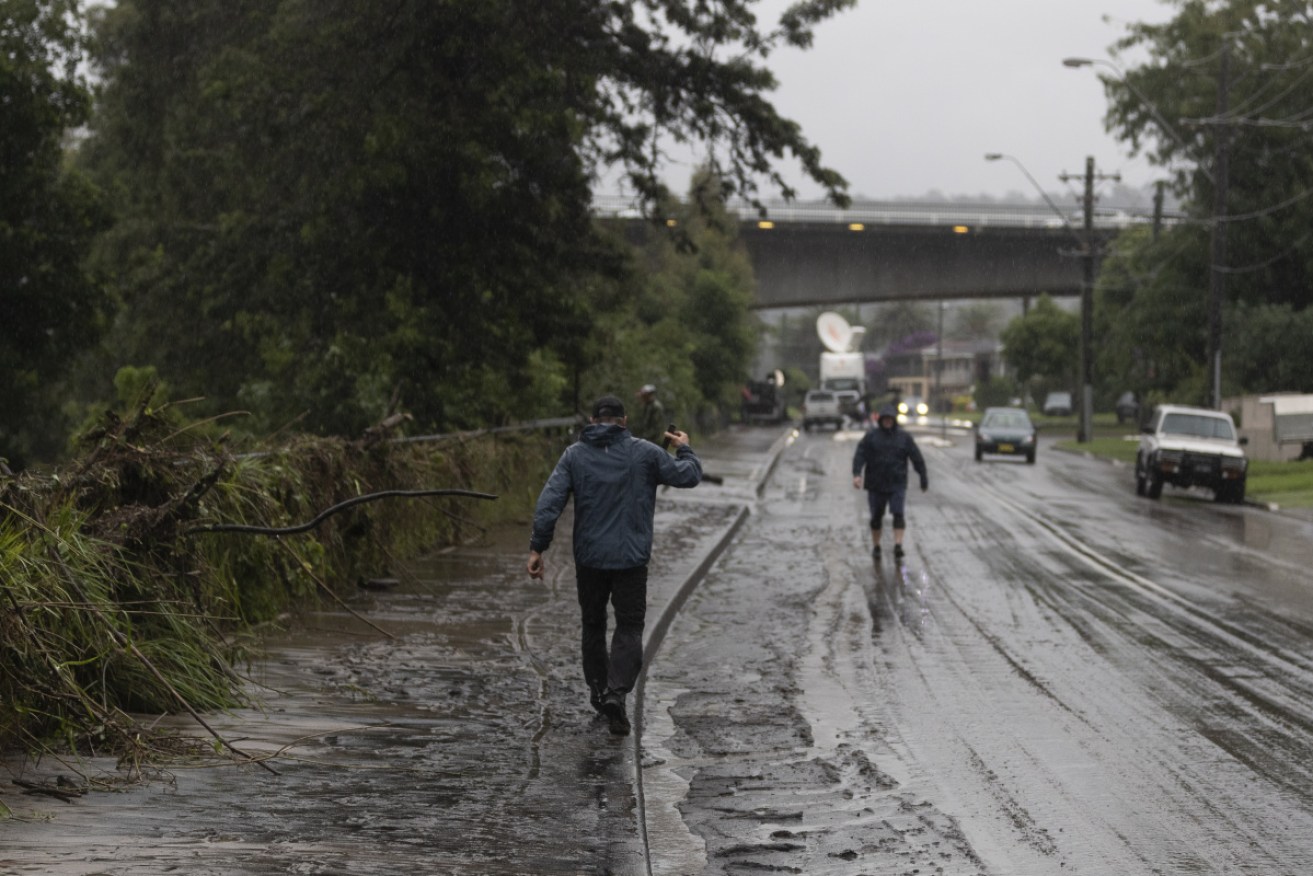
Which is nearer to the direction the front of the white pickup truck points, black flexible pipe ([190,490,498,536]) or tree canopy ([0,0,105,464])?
the black flexible pipe

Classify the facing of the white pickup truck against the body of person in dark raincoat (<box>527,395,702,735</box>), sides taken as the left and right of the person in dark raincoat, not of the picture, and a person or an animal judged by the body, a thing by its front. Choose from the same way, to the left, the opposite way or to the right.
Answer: the opposite way

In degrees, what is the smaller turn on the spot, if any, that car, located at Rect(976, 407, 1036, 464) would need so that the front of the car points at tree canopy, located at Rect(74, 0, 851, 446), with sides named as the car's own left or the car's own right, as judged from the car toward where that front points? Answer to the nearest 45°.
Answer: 0° — it already faces it

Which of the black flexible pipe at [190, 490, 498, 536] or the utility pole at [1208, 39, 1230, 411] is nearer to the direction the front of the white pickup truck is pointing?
the black flexible pipe

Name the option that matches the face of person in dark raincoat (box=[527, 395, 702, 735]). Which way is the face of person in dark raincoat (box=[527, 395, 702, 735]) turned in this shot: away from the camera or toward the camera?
away from the camera

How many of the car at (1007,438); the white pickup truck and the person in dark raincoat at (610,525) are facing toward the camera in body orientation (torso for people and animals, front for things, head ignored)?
2

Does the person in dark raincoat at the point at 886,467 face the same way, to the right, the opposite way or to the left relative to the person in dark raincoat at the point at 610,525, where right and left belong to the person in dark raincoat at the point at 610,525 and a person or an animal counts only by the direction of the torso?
the opposite way

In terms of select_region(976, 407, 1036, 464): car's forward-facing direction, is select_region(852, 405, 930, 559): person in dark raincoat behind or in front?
in front

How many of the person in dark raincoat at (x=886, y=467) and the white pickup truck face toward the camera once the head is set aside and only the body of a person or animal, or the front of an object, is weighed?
2

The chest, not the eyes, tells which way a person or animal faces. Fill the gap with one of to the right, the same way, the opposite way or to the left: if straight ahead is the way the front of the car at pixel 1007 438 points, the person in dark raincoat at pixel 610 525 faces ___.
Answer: the opposite way

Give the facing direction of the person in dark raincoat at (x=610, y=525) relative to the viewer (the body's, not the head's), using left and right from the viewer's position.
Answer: facing away from the viewer

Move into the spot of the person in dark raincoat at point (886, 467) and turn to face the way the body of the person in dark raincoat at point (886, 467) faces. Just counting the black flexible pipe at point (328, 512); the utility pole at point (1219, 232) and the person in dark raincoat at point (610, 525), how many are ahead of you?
2

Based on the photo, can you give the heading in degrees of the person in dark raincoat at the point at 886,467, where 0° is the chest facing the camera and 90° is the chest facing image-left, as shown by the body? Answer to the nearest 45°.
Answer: approximately 0°
